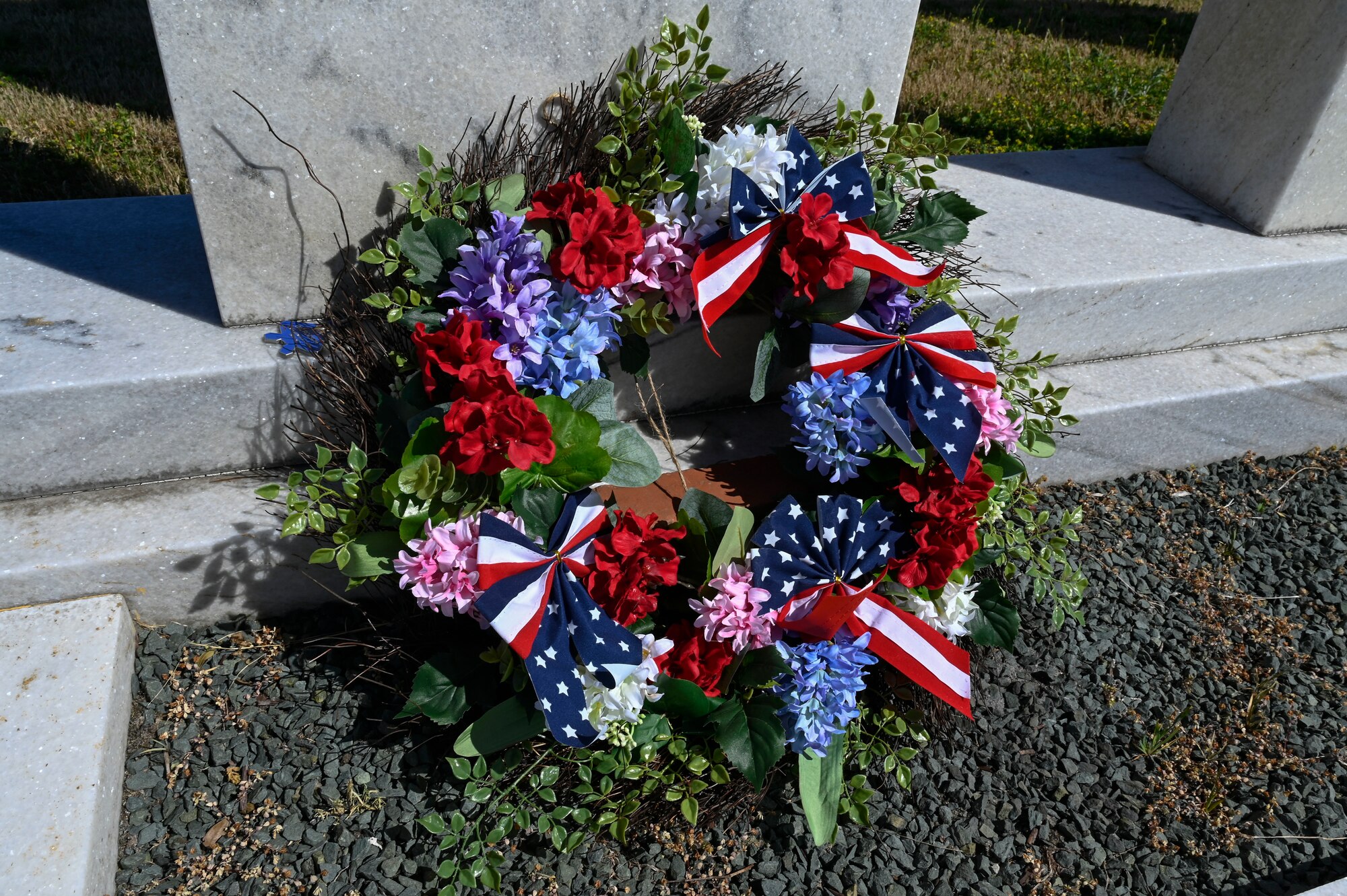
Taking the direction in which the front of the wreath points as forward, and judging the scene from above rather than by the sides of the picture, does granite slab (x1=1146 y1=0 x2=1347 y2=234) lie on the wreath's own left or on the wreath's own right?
on the wreath's own left

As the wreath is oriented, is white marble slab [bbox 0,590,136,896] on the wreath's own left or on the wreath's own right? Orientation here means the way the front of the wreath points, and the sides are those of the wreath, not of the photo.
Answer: on the wreath's own right

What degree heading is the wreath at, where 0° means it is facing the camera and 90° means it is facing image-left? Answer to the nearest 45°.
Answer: approximately 0°

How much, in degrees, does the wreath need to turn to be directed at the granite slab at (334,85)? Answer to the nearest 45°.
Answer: approximately 135° to its right
